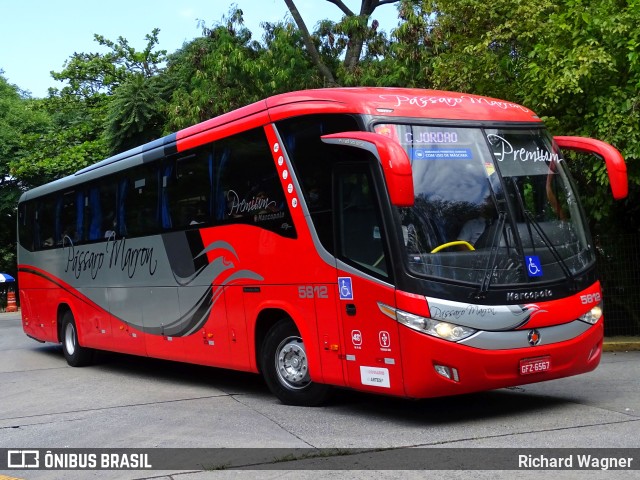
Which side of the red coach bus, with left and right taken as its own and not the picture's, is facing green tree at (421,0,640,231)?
left

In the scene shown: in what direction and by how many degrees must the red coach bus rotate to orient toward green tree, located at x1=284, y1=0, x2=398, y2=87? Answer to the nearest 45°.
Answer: approximately 135° to its left

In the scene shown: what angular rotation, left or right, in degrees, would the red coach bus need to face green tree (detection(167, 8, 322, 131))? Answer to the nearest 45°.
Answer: approximately 135° to its left

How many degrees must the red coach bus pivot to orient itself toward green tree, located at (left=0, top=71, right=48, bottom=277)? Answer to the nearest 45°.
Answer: approximately 180°

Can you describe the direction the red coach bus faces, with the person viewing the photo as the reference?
facing the viewer and to the right of the viewer
